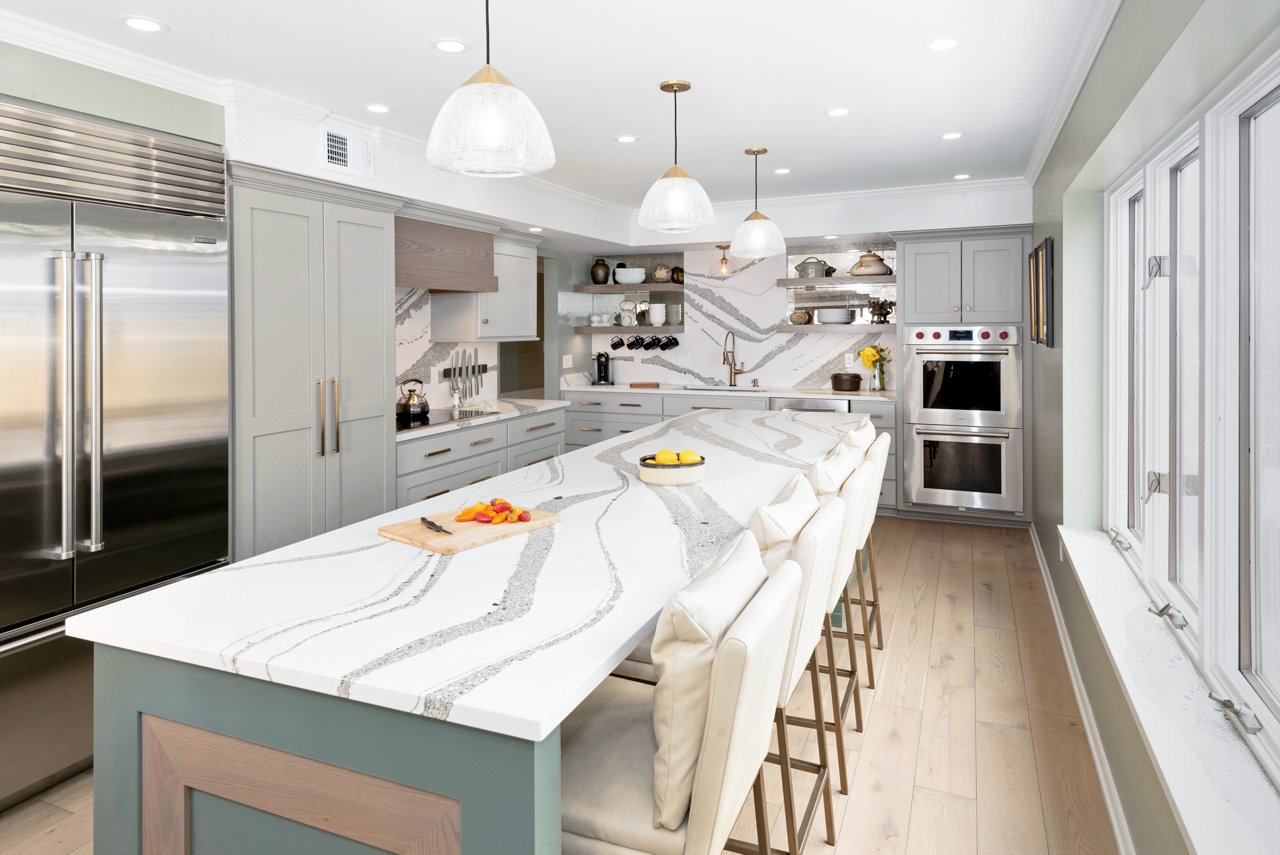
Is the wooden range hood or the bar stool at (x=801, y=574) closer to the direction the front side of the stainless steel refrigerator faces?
the bar stool

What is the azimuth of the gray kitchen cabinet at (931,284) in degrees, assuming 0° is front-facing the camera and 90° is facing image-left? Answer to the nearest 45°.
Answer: approximately 0°

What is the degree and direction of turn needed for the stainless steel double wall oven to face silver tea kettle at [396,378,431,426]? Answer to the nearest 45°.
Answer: approximately 45° to its right

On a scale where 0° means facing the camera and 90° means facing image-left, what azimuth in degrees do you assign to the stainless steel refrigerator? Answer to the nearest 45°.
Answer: approximately 315°

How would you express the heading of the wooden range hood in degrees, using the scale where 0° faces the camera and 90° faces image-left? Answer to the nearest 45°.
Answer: approximately 315°

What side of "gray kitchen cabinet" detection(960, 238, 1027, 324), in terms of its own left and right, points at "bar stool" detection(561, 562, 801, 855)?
front

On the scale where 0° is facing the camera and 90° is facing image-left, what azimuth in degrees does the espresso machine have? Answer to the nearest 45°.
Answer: approximately 0°
